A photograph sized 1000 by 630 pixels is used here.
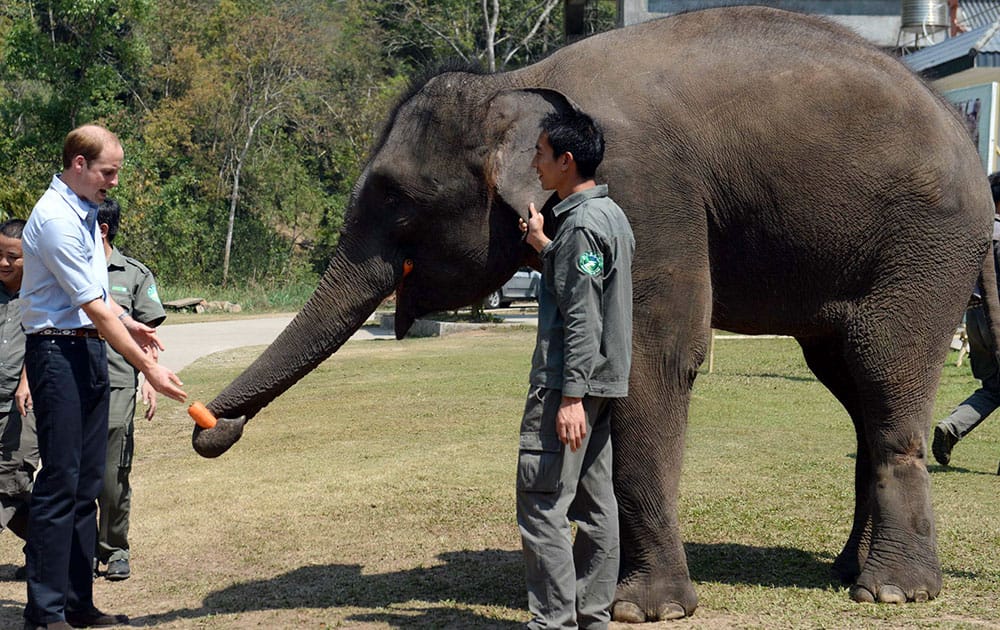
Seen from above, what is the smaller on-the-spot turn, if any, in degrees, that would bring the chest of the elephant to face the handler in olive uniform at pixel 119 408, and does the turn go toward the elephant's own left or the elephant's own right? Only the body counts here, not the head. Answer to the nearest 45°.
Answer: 0° — it already faces them

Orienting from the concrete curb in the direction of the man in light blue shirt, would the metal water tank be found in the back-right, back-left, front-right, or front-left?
back-left

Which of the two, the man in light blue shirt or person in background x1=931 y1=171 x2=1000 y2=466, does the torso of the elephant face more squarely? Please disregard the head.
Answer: the man in light blue shirt

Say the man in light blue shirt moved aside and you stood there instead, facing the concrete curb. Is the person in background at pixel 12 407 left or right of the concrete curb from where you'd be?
left

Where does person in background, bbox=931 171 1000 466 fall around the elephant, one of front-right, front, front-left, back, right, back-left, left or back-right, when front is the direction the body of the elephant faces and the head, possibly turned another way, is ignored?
back-right

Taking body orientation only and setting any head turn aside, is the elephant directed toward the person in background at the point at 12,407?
yes

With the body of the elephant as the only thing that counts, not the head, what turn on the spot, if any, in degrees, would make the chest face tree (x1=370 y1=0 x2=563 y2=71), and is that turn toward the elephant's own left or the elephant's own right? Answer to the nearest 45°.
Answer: approximately 90° to the elephant's own right

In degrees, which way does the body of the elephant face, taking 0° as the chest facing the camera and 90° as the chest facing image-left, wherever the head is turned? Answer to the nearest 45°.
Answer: approximately 90°

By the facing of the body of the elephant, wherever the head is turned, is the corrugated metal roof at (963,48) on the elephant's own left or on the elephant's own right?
on the elephant's own right

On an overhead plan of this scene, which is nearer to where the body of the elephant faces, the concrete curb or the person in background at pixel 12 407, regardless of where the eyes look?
the person in background

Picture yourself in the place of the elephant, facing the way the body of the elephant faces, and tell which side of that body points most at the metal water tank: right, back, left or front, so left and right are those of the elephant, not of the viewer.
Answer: right

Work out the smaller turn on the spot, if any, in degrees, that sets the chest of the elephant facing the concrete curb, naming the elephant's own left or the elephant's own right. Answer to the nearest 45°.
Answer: approximately 90° to the elephant's own right

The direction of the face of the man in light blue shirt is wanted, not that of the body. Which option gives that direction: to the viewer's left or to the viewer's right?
to the viewer's right

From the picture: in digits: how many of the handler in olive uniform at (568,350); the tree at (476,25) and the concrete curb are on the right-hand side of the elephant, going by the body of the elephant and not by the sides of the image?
2
